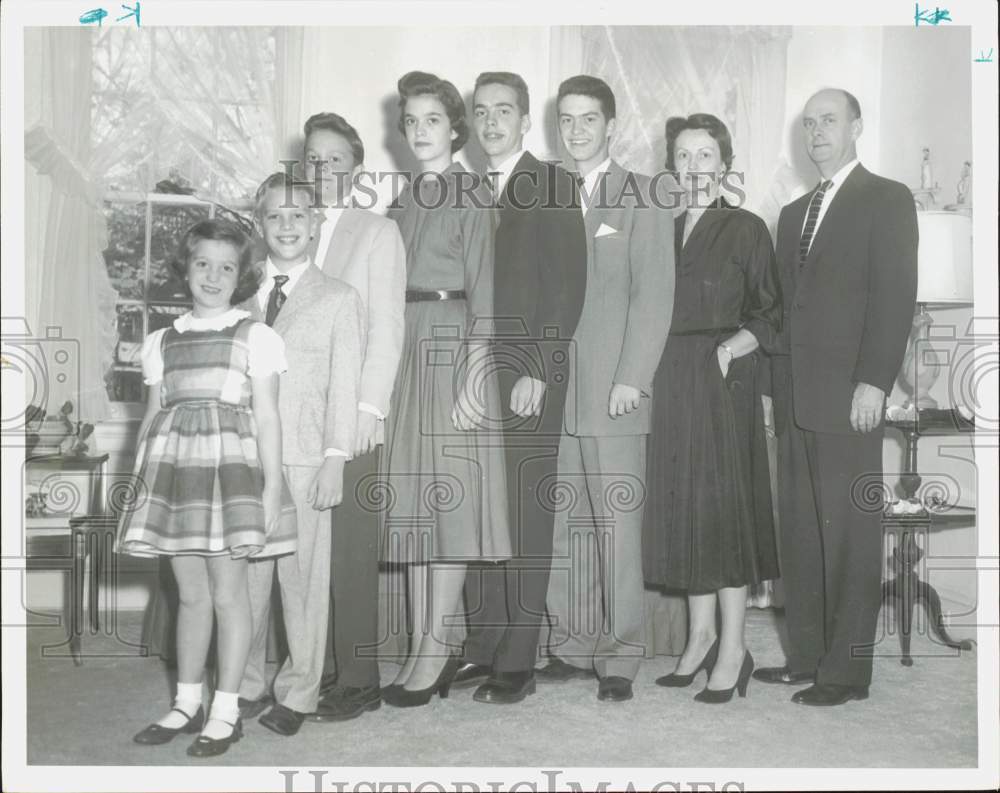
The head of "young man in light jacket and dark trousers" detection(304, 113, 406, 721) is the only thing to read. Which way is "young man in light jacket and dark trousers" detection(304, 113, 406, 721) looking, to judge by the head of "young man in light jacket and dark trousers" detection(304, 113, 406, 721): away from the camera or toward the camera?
toward the camera

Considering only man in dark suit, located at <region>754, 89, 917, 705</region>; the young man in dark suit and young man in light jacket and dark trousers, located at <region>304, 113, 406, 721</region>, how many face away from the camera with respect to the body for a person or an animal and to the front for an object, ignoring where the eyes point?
0

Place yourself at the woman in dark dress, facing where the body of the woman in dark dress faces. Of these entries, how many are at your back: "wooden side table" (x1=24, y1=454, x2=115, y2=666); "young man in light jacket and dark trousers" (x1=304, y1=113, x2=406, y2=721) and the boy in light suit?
0

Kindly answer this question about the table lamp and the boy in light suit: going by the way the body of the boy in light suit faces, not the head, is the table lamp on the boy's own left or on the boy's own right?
on the boy's own left

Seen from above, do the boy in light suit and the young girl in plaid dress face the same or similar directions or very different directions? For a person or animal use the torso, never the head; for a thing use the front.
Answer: same or similar directions

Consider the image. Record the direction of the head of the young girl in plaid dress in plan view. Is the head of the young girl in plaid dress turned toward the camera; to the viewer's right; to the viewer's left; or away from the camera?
toward the camera

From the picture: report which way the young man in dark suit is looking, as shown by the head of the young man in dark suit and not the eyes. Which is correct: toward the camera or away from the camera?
toward the camera

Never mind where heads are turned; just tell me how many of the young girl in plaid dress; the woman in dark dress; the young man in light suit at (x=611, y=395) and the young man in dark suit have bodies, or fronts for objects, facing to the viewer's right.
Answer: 0

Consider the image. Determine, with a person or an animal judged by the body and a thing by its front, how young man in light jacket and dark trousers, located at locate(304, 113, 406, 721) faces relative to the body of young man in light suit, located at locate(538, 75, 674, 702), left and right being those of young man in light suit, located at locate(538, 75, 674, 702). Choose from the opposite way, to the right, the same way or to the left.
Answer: the same way

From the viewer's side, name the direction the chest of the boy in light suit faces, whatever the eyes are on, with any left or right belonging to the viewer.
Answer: facing the viewer and to the left of the viewer

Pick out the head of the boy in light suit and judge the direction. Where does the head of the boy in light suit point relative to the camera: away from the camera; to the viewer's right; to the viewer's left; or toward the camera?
toward the camera

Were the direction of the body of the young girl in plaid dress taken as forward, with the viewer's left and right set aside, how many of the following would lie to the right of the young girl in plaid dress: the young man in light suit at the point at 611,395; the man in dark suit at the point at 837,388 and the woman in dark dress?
0

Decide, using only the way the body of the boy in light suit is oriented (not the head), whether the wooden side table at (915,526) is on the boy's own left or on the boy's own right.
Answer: on the boy's own left

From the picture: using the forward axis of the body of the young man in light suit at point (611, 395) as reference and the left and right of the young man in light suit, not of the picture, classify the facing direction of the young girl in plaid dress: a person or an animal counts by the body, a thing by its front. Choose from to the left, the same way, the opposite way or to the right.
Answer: the same way

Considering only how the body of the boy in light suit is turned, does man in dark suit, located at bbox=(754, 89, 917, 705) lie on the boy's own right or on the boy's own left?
on the boy's own left

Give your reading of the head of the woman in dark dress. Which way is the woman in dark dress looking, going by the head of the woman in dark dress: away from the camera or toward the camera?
toward the camera

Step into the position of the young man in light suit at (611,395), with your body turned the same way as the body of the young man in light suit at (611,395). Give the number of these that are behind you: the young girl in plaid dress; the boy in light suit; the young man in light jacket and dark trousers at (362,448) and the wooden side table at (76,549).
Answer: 0
